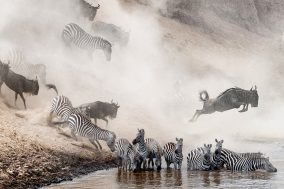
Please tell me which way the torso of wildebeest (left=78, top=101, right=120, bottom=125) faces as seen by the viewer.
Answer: to the viewer's right

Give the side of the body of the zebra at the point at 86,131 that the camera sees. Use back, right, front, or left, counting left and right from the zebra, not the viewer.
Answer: right

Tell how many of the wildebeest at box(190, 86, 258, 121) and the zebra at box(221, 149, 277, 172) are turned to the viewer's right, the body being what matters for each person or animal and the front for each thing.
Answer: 2

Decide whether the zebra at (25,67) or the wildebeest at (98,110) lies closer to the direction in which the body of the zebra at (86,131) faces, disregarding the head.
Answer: the wildebeest

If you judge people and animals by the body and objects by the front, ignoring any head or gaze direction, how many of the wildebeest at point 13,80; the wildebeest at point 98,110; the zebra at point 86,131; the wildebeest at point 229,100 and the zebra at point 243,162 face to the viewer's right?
5

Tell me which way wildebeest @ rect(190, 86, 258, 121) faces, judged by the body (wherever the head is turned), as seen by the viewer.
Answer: to the viewer's right

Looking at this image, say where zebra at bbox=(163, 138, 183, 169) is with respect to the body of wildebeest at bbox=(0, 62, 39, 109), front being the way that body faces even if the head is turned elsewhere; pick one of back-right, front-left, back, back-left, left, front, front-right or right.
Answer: front-right

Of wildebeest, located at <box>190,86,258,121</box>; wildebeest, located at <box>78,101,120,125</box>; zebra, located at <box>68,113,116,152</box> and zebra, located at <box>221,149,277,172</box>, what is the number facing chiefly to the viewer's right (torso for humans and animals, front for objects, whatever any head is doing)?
4

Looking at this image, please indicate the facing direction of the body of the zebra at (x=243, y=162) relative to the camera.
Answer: to the viewer's right

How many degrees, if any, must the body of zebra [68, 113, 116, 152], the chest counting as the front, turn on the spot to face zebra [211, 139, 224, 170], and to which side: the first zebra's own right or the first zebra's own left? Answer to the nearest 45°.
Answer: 0° — it already faces it

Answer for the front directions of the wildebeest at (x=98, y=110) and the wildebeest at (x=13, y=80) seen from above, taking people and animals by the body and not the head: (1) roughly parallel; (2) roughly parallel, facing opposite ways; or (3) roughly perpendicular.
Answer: roughly parallel

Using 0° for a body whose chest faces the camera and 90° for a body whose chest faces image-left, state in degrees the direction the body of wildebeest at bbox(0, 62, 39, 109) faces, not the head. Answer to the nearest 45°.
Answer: approximately 270°

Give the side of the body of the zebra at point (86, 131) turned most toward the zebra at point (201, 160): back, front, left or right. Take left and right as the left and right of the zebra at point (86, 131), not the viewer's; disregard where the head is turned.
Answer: front

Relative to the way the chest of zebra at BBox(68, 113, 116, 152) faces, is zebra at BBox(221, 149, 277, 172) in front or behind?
in front
